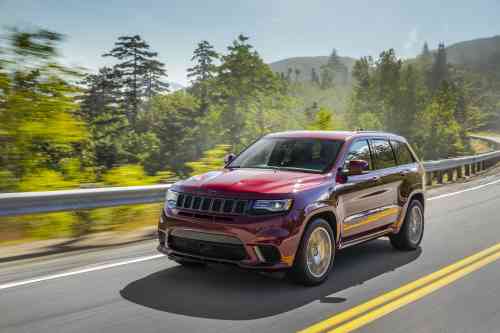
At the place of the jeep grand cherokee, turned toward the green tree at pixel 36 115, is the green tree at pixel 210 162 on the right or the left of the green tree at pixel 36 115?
right

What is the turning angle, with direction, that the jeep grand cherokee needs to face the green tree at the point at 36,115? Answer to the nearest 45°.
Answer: approximately 90° to its right

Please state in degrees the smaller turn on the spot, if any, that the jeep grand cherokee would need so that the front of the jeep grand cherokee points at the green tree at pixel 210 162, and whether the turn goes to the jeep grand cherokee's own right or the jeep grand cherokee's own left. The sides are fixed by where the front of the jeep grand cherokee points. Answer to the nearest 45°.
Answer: approximately 135° to the jeep grand cherokee's own right

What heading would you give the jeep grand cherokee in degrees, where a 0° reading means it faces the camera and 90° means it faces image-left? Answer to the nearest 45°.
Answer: approximately 45°

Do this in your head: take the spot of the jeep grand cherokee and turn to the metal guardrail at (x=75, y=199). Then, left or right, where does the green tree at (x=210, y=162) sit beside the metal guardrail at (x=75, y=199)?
right

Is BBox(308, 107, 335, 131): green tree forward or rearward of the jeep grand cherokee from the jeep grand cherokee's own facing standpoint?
rearward

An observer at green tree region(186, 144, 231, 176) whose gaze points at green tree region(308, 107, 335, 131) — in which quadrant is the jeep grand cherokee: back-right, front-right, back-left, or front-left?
back-right

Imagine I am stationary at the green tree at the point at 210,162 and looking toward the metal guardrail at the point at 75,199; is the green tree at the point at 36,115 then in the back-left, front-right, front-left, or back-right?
front-right

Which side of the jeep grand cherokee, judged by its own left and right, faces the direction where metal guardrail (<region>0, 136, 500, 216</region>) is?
right

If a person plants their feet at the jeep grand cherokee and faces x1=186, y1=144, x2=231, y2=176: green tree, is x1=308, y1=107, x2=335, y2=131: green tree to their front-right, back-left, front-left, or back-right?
front-right
